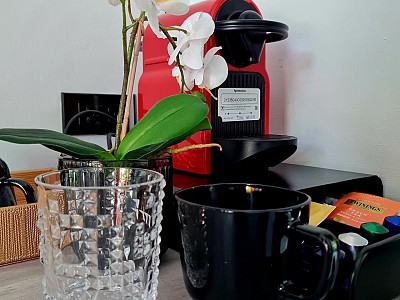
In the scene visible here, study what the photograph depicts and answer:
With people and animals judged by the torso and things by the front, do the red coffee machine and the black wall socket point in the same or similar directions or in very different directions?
same or similar directions

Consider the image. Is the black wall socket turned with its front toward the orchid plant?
yes

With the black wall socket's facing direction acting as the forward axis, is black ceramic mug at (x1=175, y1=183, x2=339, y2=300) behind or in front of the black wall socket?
in front

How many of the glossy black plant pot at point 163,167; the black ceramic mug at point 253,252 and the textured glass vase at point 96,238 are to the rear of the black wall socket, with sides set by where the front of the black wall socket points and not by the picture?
0

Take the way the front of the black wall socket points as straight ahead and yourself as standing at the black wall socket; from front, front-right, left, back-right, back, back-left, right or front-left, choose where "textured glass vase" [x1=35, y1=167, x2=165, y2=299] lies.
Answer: front

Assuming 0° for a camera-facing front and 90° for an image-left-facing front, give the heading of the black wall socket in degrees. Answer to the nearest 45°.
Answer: approximately 0°

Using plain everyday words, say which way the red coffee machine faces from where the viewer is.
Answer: facing the viewer and to the right of the viewer

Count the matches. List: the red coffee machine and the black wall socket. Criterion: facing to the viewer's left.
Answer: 0
